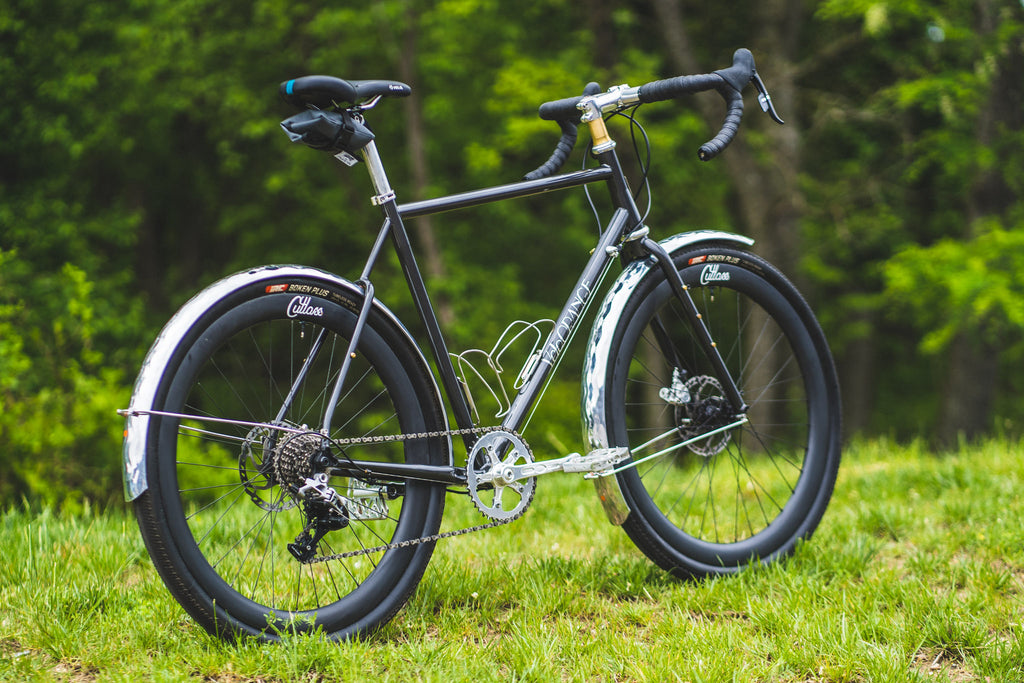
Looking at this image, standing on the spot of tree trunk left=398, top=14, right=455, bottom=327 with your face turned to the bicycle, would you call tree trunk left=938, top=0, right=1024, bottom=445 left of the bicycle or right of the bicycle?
left

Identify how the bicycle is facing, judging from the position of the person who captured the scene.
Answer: facing away from the viewer and to the right of the viewer

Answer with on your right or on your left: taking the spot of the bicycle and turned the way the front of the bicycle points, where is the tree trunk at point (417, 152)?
on your left

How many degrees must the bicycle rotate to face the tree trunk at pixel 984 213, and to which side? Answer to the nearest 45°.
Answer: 0° — it already faces it
